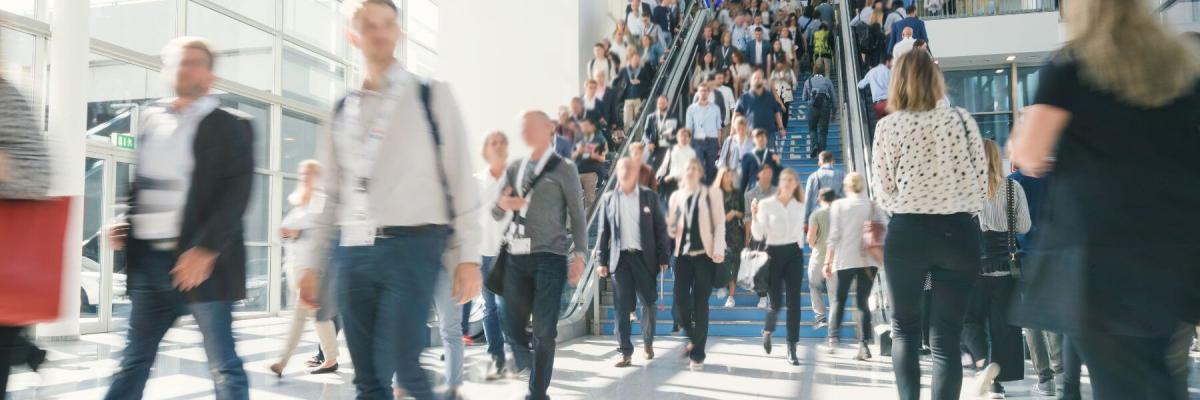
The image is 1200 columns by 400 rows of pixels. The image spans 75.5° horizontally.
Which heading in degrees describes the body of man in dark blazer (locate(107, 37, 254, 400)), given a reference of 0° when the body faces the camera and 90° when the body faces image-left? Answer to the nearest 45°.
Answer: approximately 45°

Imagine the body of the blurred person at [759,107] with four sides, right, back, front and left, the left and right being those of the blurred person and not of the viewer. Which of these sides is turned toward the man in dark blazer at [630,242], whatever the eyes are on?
front

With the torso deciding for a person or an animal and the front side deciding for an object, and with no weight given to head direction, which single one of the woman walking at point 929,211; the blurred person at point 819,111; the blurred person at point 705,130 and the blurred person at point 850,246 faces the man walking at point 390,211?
the blurred person at point 705,130

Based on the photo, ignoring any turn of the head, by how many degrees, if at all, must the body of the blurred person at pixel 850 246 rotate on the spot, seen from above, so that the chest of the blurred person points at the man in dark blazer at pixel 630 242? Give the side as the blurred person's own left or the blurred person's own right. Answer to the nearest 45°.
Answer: approximately 90° to the blurred person's own left

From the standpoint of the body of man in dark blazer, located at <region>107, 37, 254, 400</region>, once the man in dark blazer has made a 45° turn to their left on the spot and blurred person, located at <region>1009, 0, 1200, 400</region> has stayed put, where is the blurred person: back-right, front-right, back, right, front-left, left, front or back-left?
front-left

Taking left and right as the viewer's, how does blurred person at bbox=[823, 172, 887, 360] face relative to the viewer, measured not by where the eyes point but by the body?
facing away from the viewer

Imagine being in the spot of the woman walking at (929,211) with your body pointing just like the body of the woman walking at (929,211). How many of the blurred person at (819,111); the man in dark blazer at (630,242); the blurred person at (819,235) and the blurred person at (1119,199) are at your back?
1

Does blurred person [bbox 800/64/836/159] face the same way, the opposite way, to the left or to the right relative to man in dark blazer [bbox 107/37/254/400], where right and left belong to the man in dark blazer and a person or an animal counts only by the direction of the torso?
the opposite way

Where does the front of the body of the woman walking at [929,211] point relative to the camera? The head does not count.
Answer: away from the camera

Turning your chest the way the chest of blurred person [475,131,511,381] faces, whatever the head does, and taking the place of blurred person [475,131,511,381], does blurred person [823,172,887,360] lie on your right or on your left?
on your left

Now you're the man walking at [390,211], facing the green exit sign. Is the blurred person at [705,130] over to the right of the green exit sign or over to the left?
right
